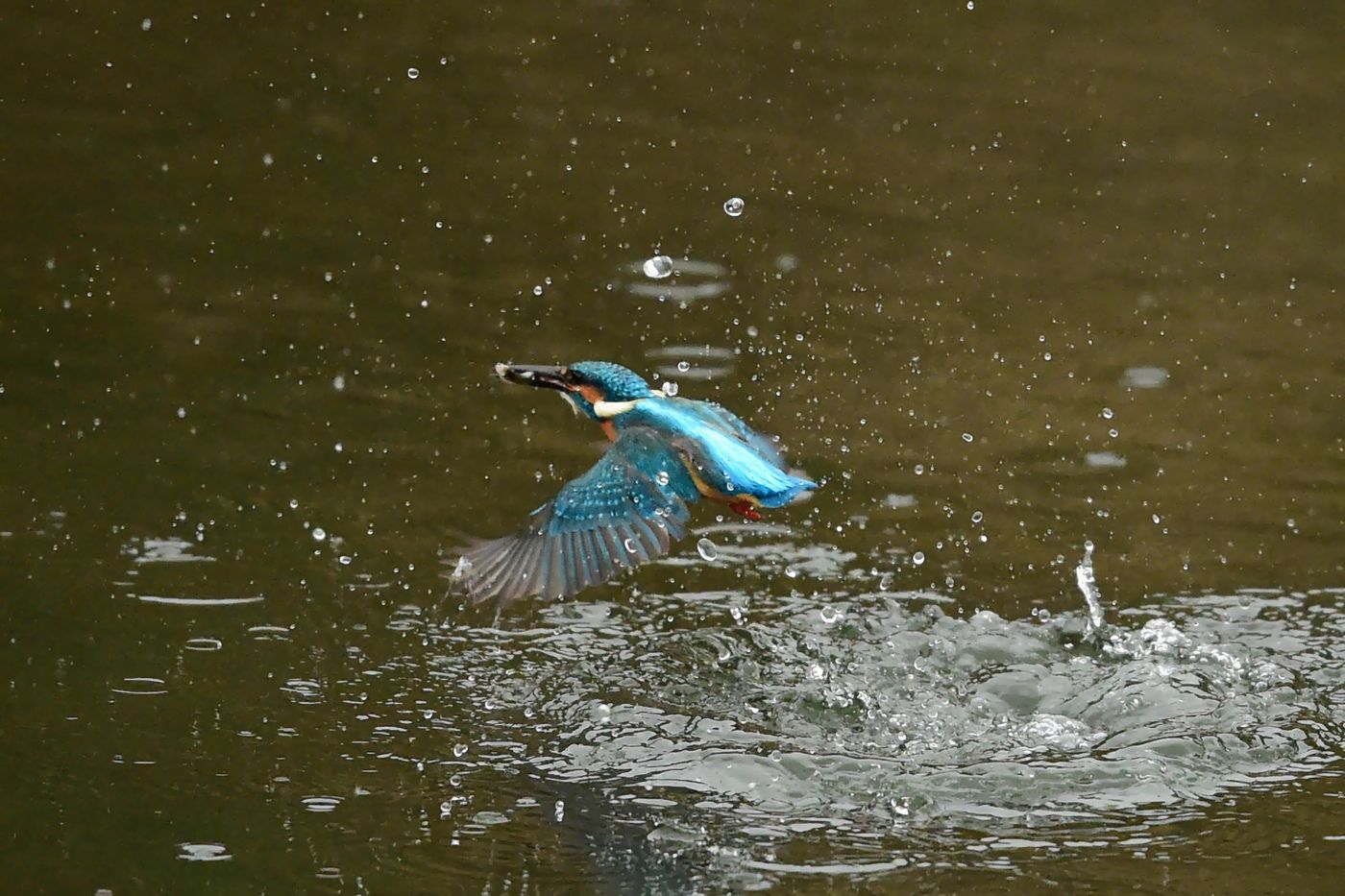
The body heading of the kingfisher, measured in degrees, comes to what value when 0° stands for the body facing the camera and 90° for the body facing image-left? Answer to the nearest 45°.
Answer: approximately 90°

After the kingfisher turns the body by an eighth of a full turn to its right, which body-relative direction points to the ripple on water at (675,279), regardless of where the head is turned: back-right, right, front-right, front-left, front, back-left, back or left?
front-right

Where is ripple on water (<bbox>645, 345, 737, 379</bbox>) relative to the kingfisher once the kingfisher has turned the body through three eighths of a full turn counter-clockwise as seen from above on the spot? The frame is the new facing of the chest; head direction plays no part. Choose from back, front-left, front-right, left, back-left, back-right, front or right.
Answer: back-left

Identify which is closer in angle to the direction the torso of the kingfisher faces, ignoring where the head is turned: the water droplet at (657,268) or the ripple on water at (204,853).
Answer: the ripple on water

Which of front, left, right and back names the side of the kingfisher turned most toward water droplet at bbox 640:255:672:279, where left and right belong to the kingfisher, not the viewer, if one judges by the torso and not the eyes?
right

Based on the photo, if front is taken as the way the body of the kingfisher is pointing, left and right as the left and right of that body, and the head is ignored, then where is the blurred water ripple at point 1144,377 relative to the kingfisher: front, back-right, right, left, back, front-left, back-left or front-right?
back-right

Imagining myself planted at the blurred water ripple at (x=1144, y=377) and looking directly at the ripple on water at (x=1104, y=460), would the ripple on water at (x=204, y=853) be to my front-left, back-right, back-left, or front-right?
front-right

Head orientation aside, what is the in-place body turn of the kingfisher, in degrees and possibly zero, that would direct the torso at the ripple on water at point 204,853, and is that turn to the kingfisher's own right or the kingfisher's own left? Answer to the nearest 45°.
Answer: approximately 45° to the kingfisher's own left
